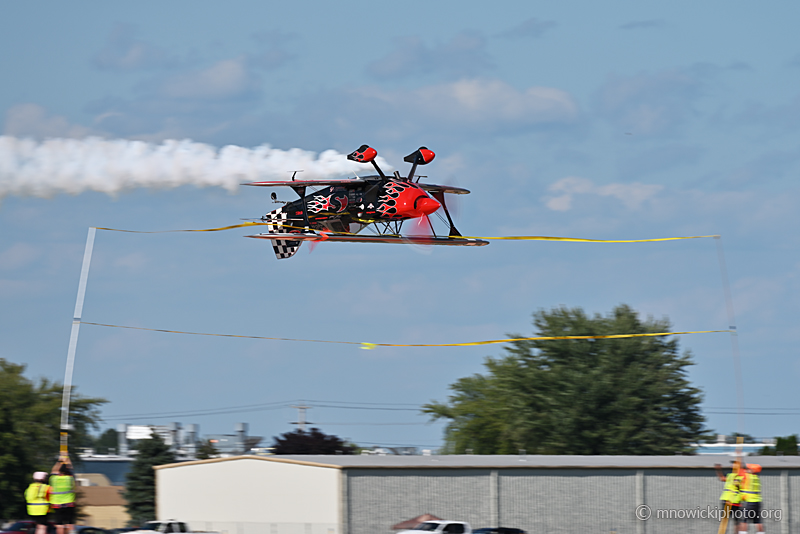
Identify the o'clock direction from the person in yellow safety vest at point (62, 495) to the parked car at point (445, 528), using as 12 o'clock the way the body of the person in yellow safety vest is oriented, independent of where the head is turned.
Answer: The parked car is roughly at 2 o'clock from the person in yellow safety vest.

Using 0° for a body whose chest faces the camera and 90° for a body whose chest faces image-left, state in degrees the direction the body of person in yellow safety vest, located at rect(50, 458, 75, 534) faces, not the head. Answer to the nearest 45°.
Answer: approximately 180°

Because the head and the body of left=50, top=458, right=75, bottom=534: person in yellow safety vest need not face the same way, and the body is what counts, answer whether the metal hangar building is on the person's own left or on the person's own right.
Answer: on the person's own right

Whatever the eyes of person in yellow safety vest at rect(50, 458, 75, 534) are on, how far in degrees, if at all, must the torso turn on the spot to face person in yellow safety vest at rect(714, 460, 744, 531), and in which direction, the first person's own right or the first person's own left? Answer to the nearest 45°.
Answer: approximately 90° to the first person's own right

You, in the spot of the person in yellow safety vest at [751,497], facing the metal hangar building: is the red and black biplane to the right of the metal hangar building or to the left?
left

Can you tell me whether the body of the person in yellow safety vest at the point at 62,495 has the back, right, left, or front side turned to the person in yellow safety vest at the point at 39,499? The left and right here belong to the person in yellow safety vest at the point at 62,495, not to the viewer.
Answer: left

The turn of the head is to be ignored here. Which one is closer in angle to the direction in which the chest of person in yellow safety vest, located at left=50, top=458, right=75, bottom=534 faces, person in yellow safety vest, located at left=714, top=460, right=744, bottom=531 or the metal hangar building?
the metal hangar building
